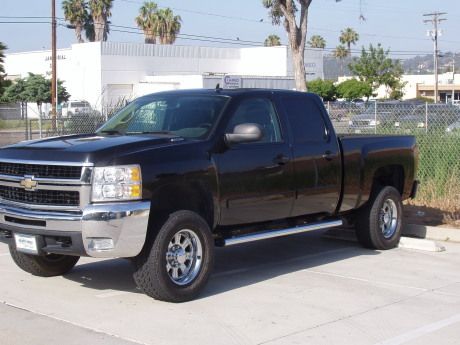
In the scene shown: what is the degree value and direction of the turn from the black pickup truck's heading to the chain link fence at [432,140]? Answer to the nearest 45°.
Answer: approximately 180°

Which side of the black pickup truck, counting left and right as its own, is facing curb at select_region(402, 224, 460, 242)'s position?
back

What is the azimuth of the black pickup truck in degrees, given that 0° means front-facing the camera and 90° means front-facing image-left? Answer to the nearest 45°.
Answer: approximately 45°

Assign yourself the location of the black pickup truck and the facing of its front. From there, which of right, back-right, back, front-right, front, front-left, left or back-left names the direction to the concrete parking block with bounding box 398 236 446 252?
back

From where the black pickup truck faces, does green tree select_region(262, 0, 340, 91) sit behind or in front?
behind
